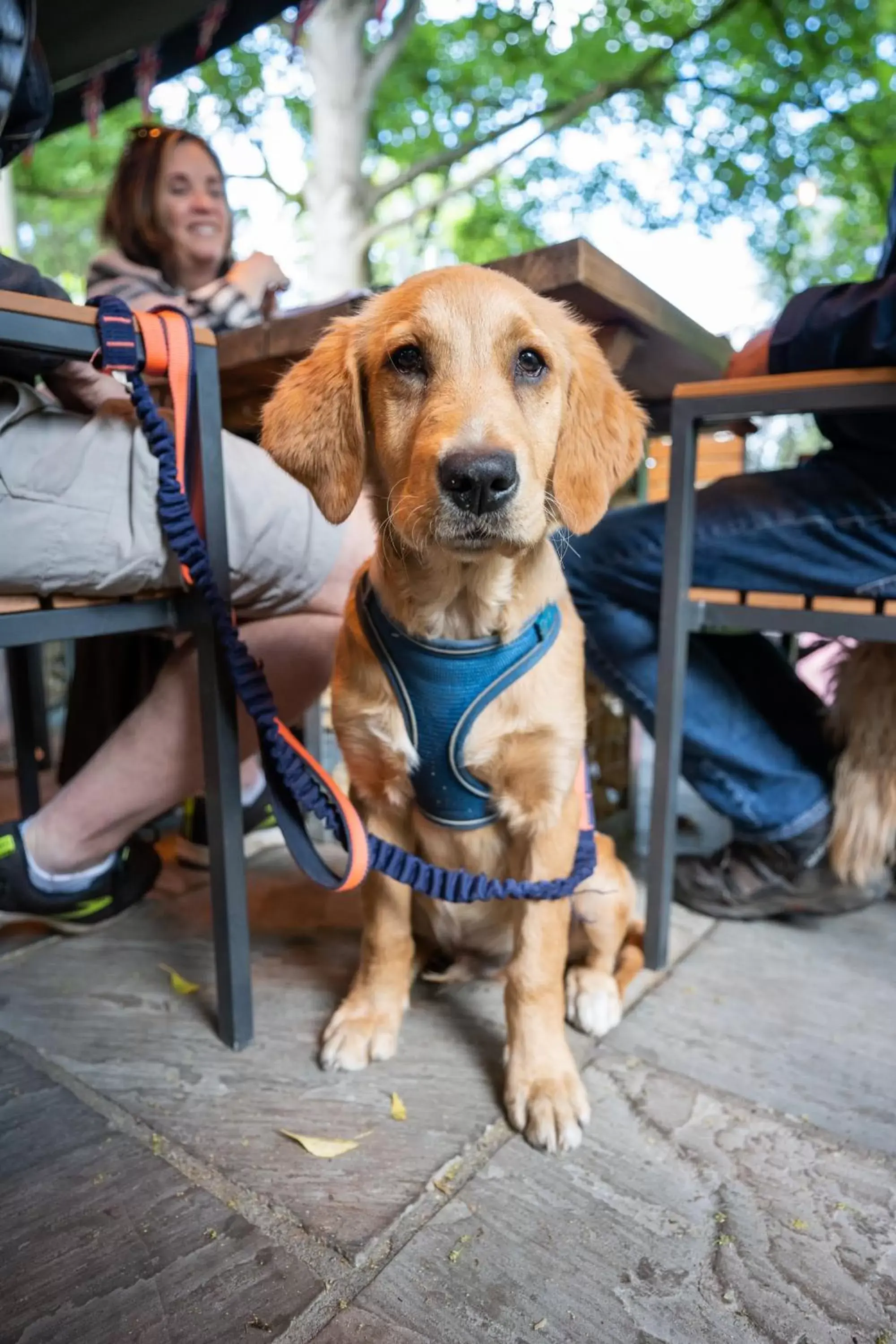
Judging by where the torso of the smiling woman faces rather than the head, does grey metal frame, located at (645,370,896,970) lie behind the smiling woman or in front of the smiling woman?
in front

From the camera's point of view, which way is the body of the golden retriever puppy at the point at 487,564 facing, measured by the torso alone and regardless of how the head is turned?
toward the camera

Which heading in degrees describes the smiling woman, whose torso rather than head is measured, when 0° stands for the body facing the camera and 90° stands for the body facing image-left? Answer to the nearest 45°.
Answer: approximately 315°

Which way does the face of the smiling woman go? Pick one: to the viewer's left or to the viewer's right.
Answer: to the viewer's right

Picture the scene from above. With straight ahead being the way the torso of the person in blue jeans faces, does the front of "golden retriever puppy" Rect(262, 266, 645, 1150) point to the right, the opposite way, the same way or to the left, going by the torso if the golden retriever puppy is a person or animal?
to the left

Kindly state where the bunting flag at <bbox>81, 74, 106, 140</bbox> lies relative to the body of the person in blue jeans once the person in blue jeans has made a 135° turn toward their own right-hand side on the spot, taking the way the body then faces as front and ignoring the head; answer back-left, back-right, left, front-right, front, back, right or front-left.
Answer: back-left

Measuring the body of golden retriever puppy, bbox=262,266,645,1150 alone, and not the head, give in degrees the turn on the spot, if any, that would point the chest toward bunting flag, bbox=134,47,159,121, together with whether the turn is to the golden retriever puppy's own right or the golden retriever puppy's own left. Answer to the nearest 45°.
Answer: approximately 135° to the golden retriever puppy's own right

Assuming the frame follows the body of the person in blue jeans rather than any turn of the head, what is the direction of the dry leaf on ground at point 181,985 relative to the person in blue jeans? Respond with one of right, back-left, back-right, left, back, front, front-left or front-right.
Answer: front-left

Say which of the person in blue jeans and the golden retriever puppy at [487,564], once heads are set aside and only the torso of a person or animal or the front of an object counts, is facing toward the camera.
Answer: the golden retriever puppy

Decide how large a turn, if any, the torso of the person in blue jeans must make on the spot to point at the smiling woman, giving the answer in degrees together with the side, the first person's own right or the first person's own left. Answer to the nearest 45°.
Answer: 0° — they already face them

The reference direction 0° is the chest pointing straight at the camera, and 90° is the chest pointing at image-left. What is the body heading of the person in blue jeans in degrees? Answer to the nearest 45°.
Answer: approximately 90°

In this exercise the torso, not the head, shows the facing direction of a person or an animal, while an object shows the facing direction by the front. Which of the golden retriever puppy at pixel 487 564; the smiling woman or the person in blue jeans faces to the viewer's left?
the person in blue jeans

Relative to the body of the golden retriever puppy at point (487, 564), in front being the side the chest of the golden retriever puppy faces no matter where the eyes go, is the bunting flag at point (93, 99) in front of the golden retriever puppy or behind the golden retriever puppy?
behind

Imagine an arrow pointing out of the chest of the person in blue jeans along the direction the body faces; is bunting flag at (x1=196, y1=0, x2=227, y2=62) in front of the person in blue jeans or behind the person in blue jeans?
in front

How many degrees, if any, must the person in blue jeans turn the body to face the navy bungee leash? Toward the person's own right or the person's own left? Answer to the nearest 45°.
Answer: approximately 45° to the person's own left
